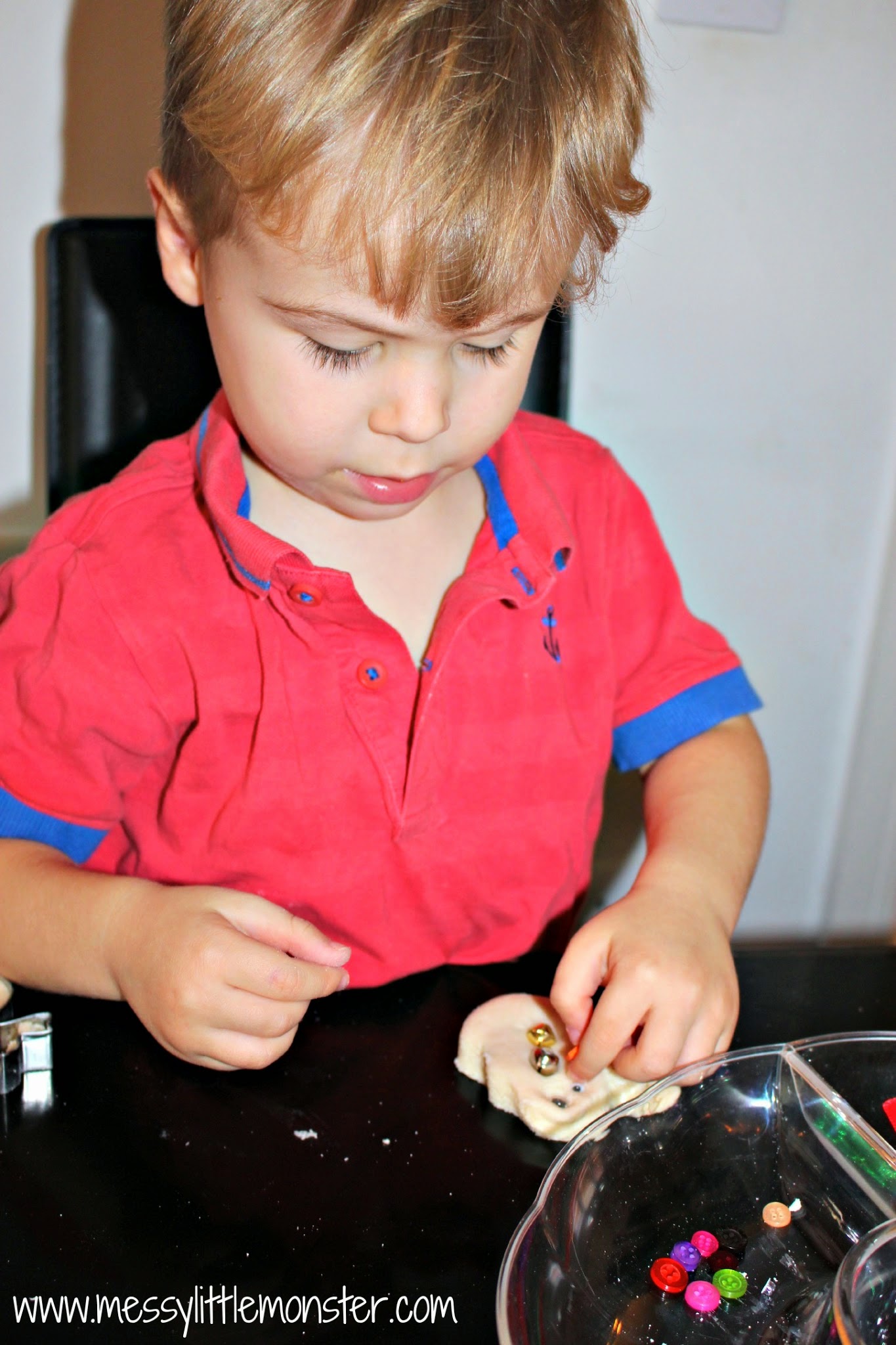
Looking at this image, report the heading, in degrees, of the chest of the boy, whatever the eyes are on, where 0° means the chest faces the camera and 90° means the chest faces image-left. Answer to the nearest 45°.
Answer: approximately 0°
